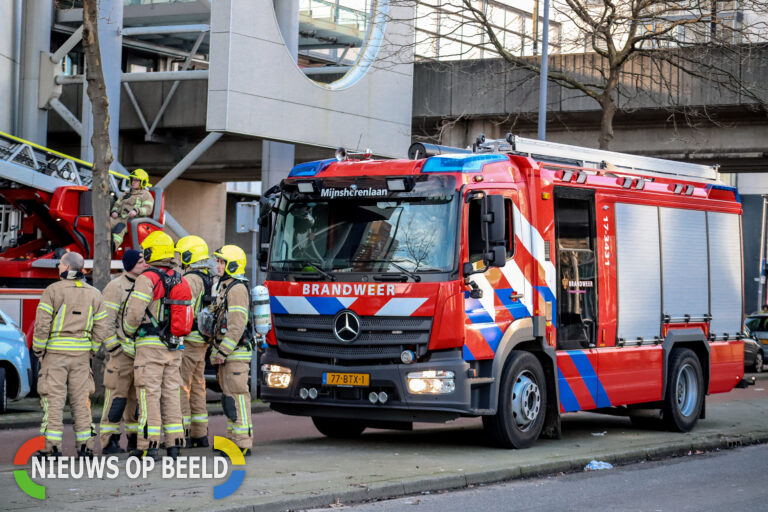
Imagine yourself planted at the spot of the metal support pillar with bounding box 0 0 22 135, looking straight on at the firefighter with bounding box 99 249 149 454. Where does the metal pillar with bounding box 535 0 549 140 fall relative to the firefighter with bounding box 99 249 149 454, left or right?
left

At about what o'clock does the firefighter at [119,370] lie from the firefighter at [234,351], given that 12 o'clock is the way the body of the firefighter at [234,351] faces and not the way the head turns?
the firefighter at [119,370] is roughly at 12 o'clock from the firefighter at [234,351].

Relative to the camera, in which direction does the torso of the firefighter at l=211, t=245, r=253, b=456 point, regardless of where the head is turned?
to the viewer's left

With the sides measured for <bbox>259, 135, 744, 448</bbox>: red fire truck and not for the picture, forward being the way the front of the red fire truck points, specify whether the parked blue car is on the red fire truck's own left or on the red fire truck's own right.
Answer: on the red fire truck's own right

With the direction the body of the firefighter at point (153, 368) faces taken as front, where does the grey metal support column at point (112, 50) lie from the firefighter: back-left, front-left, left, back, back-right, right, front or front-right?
front-right

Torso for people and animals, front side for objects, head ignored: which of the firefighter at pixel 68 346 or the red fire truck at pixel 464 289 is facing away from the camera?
the firefighter

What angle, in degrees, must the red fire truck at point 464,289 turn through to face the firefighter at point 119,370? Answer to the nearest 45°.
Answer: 0° — it already faces them

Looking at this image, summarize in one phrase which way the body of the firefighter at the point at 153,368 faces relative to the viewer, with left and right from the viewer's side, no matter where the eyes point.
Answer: facing away from the viewer and to the left of the viewer

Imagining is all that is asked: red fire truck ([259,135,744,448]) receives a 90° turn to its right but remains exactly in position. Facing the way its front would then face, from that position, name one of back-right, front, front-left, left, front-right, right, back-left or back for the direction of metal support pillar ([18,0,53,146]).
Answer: front

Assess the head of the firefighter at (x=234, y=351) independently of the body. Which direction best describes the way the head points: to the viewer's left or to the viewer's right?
to the viewer's left

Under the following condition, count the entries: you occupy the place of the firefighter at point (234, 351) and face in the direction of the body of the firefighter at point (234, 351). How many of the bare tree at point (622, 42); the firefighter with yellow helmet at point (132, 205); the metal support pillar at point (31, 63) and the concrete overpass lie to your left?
0

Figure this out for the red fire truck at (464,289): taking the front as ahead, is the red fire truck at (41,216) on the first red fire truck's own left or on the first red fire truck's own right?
on the first red fire truck's own right

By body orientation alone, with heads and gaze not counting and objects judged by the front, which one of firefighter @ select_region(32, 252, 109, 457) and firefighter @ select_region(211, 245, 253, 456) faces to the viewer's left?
firefighter @ select_region(211, 245, 253, 456)

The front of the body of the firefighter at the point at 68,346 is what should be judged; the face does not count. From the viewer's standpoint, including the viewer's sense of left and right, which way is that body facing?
facing away from the viewer

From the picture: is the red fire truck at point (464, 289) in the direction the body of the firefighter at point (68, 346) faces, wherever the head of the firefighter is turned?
no

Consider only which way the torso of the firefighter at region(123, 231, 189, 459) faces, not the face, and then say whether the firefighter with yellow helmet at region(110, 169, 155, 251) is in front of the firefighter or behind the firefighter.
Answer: in front
